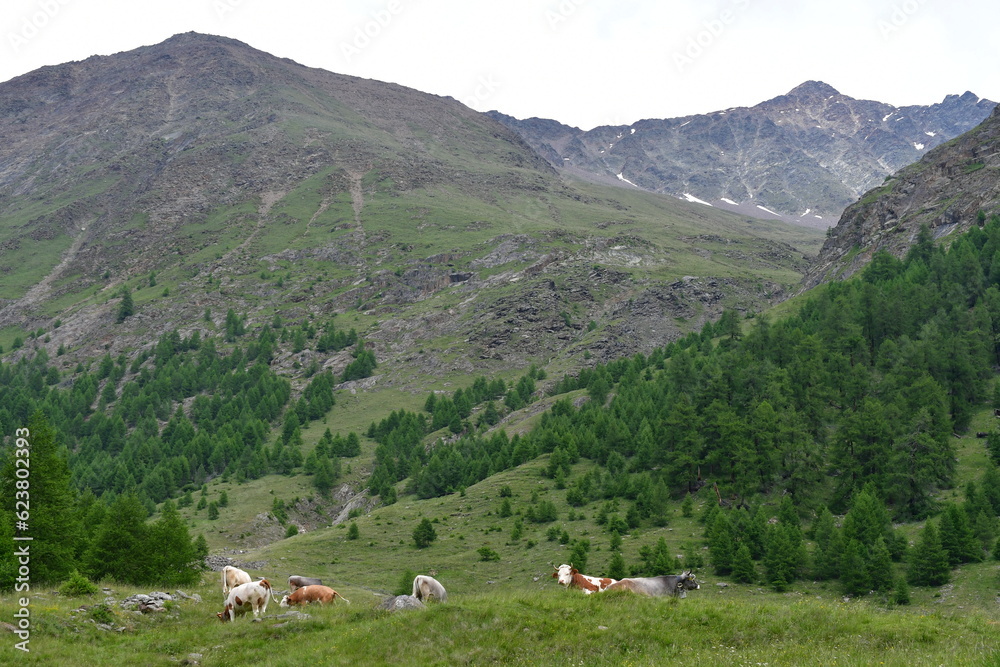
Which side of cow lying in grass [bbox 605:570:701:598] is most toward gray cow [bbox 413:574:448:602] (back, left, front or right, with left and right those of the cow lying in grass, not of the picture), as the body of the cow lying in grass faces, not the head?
back

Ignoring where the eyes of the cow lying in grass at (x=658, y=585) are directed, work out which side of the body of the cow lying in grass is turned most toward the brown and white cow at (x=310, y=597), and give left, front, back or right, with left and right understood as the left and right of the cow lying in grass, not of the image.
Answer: back

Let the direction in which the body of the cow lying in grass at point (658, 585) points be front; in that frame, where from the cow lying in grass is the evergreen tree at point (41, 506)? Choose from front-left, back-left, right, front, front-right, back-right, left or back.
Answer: back

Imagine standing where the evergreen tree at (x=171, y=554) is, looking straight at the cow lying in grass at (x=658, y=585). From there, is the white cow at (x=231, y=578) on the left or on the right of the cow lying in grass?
right

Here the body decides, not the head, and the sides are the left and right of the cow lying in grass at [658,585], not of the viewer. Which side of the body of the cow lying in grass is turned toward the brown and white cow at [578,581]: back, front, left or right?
back

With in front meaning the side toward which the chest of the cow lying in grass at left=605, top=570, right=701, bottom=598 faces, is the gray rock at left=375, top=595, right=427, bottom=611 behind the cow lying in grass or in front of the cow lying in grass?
behind

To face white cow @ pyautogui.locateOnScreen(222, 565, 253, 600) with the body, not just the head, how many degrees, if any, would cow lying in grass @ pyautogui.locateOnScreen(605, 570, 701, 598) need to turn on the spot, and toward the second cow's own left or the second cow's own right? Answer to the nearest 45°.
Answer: approximately 180°

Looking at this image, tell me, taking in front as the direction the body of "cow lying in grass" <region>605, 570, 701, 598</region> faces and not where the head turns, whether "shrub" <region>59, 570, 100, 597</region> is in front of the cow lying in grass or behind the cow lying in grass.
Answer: behind

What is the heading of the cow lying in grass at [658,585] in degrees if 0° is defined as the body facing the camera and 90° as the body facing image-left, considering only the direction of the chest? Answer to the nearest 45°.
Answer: approximately 270°

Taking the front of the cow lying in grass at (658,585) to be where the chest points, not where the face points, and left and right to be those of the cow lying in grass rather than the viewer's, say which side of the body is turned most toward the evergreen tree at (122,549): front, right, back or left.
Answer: back

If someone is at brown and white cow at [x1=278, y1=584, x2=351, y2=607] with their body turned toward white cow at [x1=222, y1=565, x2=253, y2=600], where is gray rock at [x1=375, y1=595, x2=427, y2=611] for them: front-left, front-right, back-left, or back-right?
back-left
